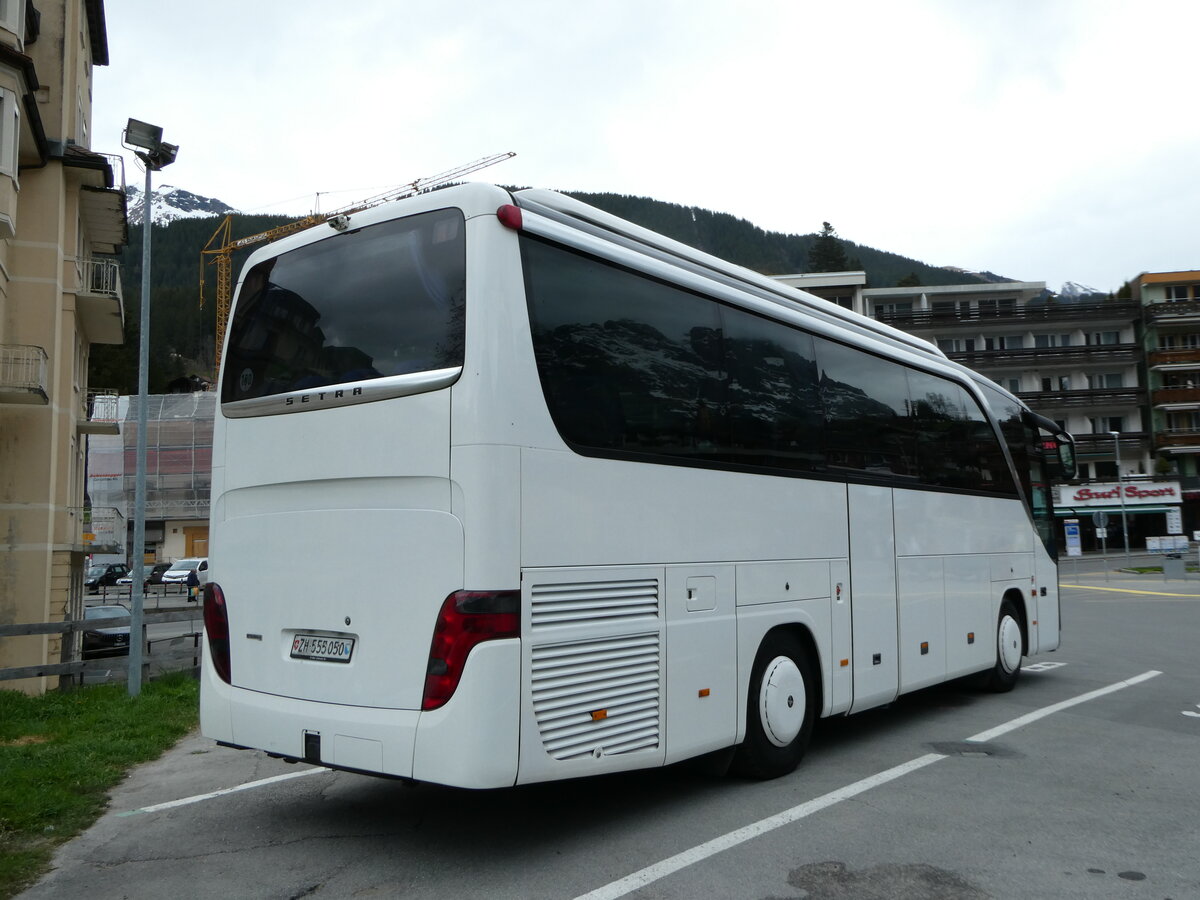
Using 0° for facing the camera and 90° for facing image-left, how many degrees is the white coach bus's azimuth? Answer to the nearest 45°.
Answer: approximately 225°

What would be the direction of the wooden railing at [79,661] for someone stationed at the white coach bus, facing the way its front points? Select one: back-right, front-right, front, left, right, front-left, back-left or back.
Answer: left

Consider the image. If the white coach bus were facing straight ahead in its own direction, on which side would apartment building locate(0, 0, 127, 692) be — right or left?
on its left
